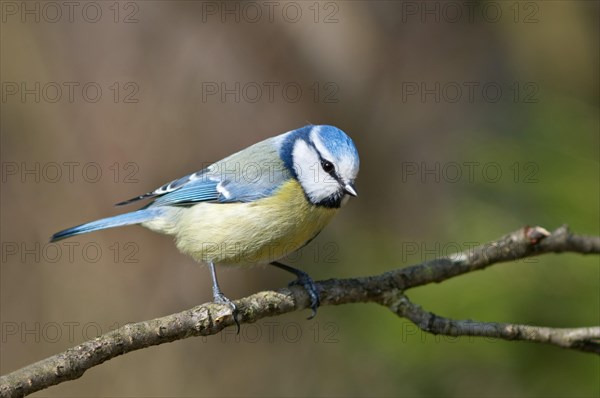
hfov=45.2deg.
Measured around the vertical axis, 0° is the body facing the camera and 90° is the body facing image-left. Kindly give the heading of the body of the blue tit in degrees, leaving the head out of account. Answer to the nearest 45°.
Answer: approximately 270°
